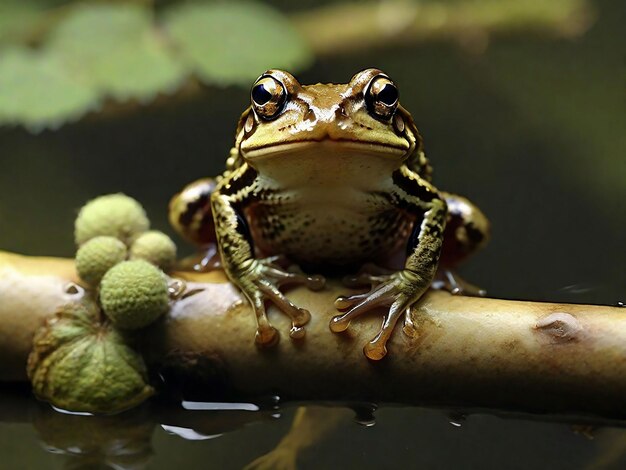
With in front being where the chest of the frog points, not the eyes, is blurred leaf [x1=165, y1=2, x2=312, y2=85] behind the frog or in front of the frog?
behind

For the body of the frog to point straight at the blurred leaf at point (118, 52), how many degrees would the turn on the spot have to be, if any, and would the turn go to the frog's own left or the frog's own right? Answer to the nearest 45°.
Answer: approximately 135° to the frog's own right

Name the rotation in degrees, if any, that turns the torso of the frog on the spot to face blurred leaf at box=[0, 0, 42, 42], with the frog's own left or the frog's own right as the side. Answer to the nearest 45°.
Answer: approximately 135° to the frog's own right

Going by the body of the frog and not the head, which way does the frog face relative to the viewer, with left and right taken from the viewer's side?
facing the viewer

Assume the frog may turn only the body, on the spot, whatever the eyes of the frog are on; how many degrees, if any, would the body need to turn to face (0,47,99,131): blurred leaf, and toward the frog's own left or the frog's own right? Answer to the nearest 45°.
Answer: approximately 135° to the frog's own right
